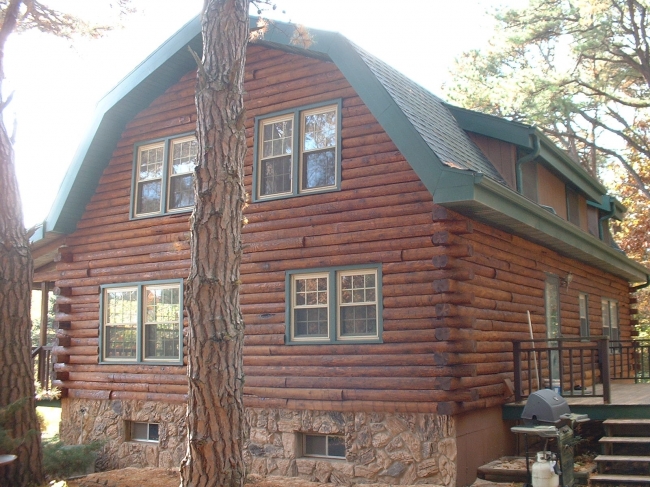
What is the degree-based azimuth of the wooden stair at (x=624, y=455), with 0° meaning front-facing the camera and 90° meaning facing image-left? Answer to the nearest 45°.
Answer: approximately 0°

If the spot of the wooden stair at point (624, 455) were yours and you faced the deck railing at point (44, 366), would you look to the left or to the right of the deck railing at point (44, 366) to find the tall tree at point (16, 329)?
left

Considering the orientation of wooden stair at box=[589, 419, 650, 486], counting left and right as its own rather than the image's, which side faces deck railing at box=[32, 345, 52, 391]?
right

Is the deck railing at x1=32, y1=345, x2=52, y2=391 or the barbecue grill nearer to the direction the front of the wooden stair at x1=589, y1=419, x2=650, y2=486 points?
the barbecue grill

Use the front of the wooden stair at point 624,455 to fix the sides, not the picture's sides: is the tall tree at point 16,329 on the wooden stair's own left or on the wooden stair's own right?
on the wooden stair's own right

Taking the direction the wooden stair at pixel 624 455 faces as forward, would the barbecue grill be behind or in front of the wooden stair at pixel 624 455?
in front

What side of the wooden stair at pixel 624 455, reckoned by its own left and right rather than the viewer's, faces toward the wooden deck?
back

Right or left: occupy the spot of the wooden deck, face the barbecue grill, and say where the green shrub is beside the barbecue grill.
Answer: right

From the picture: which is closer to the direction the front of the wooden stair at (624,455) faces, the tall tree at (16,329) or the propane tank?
the propane tank
